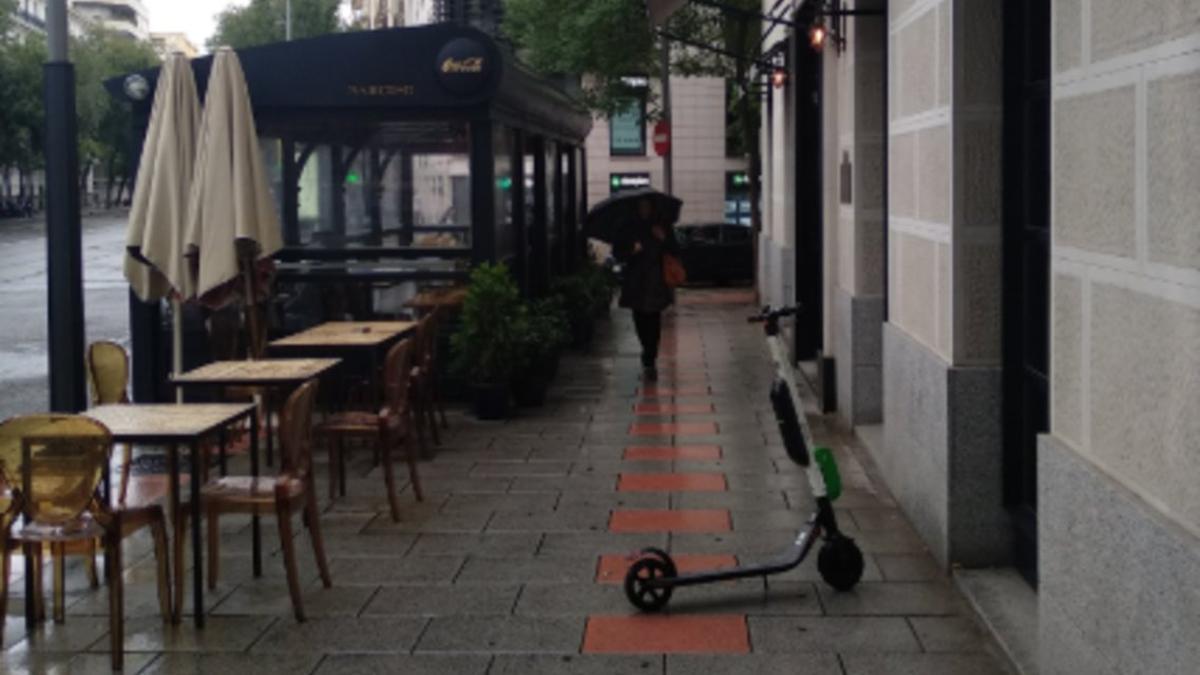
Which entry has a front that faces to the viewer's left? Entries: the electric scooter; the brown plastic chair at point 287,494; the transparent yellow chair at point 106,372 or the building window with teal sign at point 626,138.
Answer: the brown plastic chair

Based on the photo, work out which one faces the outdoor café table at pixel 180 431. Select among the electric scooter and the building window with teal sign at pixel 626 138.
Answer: the building window with teal sign

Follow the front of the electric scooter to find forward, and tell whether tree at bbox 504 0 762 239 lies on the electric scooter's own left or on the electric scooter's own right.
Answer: on the electric scooter's own left

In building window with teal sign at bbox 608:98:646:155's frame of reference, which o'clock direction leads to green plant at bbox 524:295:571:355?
The green plant is roughly at 12 o'clock from the building window with teal sign.

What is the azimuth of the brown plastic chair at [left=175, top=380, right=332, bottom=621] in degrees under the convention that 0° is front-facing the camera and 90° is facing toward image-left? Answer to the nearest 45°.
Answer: approximately 90°

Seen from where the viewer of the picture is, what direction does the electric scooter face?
facing to the right of the viewer

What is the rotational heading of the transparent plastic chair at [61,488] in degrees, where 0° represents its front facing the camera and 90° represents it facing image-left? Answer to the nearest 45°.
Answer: approximately 225°

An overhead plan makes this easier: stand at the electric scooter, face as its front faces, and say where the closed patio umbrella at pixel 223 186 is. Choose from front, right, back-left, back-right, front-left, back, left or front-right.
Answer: back-left

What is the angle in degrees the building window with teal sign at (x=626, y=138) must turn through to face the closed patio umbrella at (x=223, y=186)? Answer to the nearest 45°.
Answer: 0° — it already faces it

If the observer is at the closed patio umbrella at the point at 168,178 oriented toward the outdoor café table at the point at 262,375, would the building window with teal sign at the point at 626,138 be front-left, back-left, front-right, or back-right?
back-left
